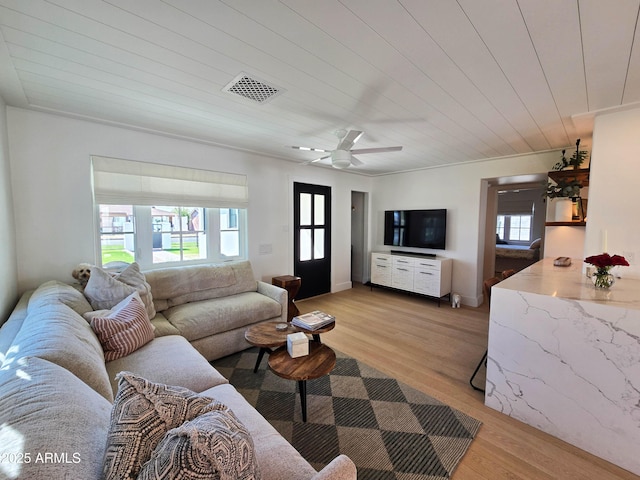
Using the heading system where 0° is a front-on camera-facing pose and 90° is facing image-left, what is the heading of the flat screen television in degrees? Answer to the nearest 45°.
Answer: approximately 45°

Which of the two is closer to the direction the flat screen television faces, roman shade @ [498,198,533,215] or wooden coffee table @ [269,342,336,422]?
the wooden coffee table

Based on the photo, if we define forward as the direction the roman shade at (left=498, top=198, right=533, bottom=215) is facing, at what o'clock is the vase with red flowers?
The vase with red flowers is roughly at 12 o'clock from the roman shade.

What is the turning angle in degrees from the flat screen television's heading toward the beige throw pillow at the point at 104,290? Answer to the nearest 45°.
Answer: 0° — it already faces it

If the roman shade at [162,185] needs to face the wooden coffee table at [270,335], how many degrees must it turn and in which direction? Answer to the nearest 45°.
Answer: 0° — it already faces it

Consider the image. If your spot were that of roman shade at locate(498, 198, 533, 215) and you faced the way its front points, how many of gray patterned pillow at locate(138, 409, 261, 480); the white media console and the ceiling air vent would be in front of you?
3

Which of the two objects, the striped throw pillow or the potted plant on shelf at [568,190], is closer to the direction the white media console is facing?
the striped throw pillow
